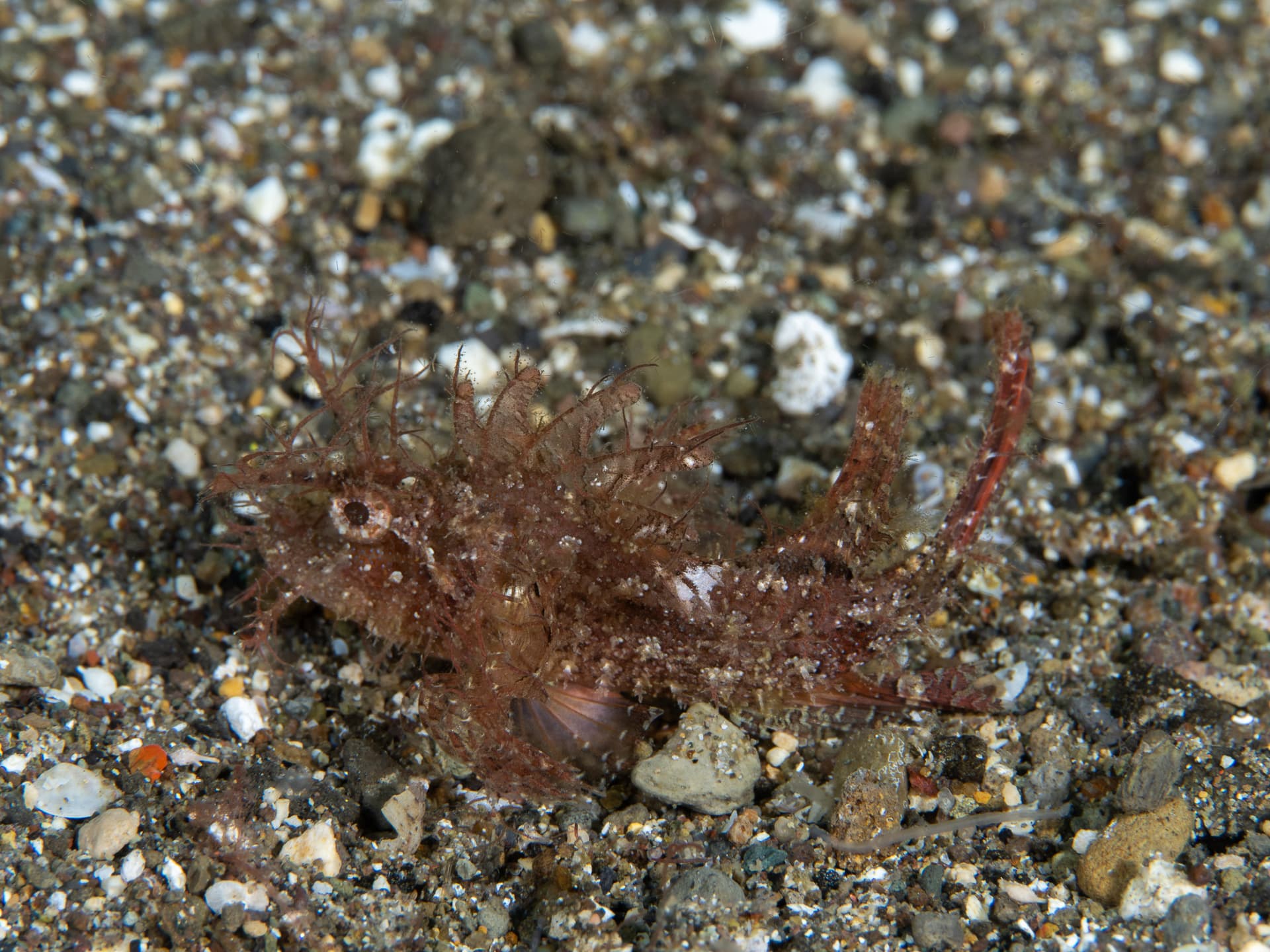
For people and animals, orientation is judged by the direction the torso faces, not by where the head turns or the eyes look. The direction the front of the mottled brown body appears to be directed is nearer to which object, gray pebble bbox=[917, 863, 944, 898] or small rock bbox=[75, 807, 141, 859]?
the small rock

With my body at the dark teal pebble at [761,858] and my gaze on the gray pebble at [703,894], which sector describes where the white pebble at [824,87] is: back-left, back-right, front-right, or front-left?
back-right

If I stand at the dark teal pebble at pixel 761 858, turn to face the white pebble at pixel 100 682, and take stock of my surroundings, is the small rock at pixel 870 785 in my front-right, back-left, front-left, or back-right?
back-right

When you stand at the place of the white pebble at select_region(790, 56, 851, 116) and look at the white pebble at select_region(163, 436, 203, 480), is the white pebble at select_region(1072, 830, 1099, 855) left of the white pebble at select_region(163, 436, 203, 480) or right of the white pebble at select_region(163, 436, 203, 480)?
left

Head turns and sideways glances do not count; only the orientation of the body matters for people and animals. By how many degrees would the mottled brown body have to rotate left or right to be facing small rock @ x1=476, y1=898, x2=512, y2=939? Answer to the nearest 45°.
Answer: approximately 90° to its left

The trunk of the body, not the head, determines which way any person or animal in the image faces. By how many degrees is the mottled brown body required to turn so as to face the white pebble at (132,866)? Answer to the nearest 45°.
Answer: approximately 45° to its left

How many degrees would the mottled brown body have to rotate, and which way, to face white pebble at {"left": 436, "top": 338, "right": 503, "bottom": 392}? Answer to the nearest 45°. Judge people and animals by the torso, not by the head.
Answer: approximately 90° to its right

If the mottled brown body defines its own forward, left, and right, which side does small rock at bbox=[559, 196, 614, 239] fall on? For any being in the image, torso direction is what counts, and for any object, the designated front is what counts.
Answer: on its right

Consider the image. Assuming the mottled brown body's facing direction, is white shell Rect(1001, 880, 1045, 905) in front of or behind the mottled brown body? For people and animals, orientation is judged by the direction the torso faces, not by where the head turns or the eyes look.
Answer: behind

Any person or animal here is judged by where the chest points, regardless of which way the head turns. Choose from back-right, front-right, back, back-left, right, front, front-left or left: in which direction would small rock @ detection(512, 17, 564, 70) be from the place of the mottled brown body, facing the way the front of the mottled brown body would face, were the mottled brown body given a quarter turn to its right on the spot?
front

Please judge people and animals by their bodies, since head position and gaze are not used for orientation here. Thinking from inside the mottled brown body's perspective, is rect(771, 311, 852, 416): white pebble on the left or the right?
on its right

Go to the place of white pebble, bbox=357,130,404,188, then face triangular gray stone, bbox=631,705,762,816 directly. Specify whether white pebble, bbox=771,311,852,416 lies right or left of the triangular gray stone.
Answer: left

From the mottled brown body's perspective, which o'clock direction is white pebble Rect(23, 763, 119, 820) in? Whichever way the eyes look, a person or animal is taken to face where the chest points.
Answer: The white pebble is roughly at 11 o'clock from the mottled brown body.

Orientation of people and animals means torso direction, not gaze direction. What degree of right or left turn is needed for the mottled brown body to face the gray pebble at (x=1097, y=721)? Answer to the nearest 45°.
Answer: approximately 180°

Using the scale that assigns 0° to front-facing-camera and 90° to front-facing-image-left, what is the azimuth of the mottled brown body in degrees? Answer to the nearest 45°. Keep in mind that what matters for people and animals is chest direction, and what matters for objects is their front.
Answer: approximately 90°
